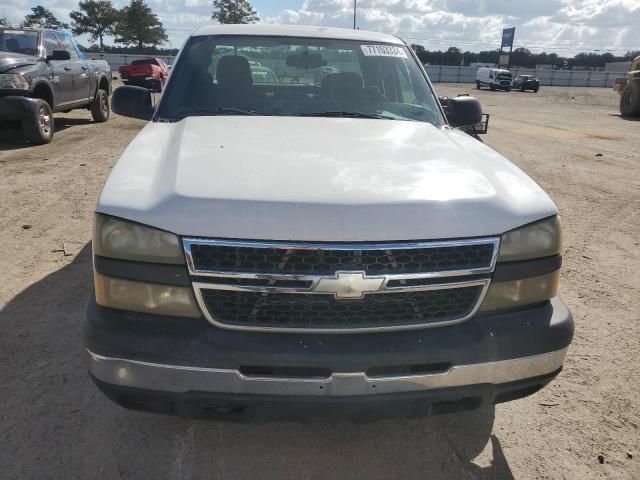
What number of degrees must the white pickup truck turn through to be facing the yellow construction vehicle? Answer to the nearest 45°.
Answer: approximately 135° to its left

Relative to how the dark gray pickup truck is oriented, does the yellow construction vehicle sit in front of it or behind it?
behind

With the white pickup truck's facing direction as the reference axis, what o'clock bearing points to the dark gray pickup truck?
The dark gray pickup truck is roughly at 5 o'clock from the white pickup truck.

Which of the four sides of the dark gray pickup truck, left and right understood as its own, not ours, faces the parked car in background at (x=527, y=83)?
back

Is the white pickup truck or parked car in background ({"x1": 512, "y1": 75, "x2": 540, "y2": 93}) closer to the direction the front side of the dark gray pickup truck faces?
the white pickup truck

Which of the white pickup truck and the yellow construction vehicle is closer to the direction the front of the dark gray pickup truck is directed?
the white pickup truck

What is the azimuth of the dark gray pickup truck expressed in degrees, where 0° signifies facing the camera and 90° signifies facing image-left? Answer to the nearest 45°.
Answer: approximately 45°

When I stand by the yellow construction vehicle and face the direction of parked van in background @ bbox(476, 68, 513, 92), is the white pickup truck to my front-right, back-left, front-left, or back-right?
back-left

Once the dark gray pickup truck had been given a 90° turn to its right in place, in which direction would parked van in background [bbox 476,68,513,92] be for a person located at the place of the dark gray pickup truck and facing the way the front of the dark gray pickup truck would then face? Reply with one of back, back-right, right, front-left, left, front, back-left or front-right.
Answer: right

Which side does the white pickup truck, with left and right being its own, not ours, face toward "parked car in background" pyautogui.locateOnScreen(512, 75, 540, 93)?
back
